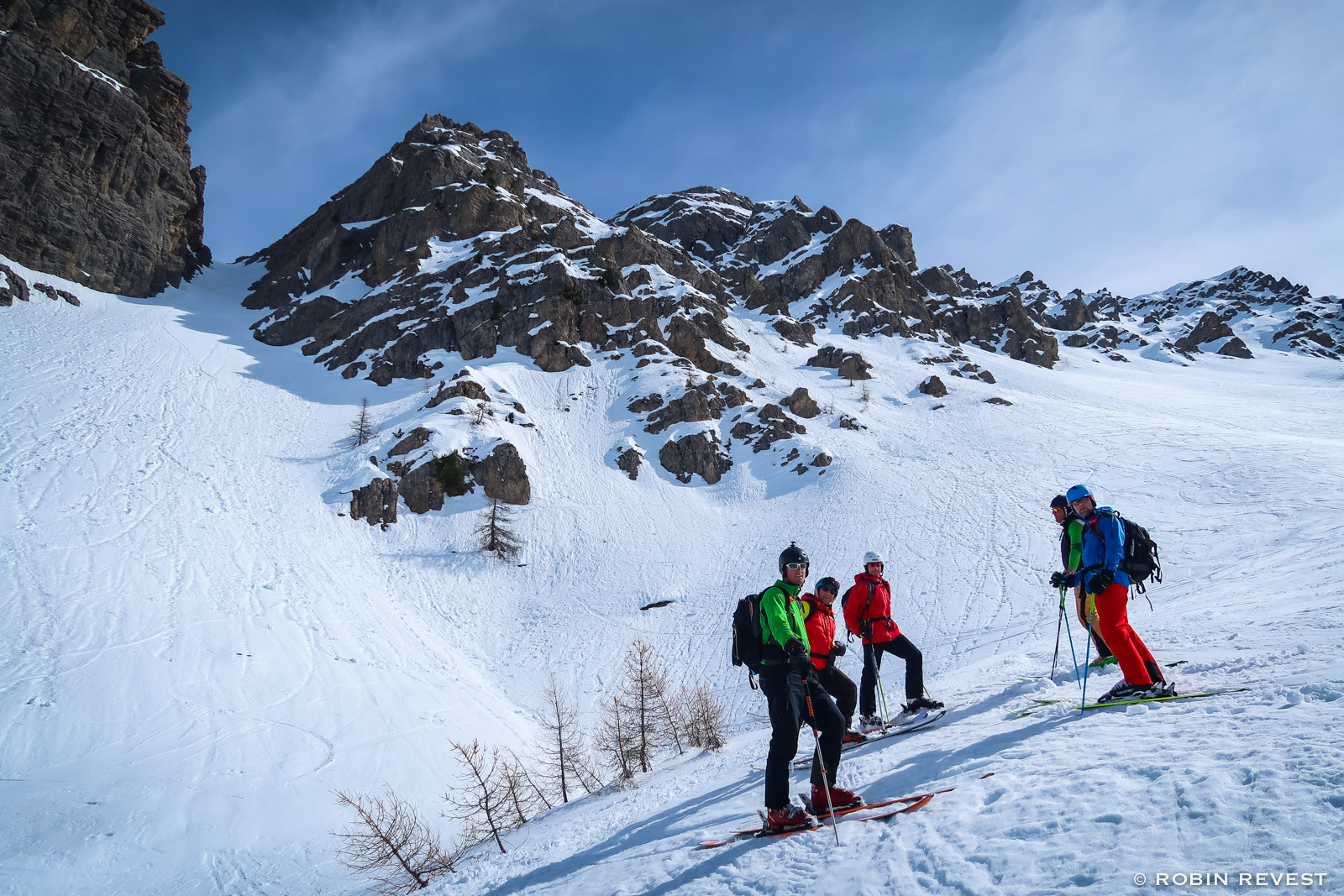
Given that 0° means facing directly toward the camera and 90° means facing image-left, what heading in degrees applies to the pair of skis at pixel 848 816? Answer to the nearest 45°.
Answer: approximately 270°

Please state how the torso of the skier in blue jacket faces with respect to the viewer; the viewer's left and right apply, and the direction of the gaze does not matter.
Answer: facing to the left of the viewer

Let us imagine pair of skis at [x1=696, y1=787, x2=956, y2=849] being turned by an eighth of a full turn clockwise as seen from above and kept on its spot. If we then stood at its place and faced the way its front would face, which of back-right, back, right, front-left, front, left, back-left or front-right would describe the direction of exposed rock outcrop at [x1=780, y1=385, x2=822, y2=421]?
back-left

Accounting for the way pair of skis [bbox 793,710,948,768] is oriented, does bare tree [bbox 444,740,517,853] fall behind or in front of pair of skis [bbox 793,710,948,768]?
behind

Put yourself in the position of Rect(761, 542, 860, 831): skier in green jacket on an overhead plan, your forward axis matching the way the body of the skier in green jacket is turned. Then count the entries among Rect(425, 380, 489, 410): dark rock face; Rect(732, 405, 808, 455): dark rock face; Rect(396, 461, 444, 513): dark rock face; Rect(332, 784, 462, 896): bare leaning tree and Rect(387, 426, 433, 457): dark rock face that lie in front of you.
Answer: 0

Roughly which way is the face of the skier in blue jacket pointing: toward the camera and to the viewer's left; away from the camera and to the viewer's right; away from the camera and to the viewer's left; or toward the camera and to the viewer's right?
toward the camera and to the viewer's left

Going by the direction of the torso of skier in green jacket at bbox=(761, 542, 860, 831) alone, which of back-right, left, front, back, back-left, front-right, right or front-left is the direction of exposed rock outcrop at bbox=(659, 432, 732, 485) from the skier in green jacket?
back-left

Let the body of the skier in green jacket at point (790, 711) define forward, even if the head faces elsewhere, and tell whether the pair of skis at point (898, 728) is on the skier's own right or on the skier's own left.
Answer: on the skier's own left

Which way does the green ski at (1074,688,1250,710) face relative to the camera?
to the viewer's left

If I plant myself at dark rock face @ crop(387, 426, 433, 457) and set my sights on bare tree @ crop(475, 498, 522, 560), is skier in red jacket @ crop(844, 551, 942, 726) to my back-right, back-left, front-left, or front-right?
front-right

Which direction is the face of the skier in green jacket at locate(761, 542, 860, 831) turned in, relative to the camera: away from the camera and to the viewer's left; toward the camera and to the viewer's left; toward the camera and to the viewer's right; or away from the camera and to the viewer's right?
toward the camera and to the viewer's right

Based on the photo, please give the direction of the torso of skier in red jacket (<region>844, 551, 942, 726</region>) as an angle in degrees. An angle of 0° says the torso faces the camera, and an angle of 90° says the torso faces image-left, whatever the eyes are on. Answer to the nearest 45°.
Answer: approximately 315°

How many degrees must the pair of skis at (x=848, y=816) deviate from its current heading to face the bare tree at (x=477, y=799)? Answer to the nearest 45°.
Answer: approximately 135° to its left

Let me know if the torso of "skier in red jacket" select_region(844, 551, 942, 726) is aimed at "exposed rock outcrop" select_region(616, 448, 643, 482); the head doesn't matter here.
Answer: no

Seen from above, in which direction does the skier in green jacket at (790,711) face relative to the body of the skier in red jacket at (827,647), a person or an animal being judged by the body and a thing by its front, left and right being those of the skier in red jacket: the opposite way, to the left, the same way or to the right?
the same way

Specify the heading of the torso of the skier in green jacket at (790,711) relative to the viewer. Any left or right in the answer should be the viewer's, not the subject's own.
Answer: facing the viewer and to the right of the viewer

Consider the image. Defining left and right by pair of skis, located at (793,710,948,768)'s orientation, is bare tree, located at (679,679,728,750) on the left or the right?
on its left

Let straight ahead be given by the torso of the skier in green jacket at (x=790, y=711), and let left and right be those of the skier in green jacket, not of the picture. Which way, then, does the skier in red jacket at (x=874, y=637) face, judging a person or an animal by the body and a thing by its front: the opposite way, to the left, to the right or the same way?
the same way
